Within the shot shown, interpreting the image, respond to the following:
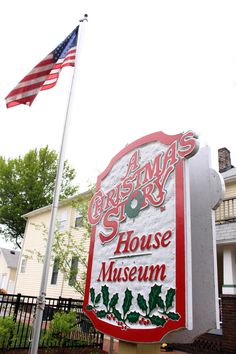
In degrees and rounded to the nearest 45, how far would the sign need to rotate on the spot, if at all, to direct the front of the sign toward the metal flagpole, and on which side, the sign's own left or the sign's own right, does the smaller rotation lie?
approximately 90° to the sign's own right

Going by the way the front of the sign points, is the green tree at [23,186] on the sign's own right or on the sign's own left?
on the sign's own right

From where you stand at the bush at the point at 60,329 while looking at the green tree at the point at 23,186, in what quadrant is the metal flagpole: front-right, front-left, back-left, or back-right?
back-left

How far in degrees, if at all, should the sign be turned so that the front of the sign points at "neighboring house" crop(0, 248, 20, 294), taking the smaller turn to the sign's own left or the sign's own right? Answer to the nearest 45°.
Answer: approximately 90° to the sign's own right

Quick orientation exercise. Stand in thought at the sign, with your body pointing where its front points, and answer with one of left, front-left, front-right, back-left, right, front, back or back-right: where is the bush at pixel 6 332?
right

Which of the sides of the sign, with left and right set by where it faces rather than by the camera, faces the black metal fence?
right

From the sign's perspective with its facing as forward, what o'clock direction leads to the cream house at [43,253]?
The cream house is roughly at 4 o'clock from the sign.

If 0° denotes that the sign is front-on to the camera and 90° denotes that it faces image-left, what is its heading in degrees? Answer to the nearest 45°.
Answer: approximately 45°
